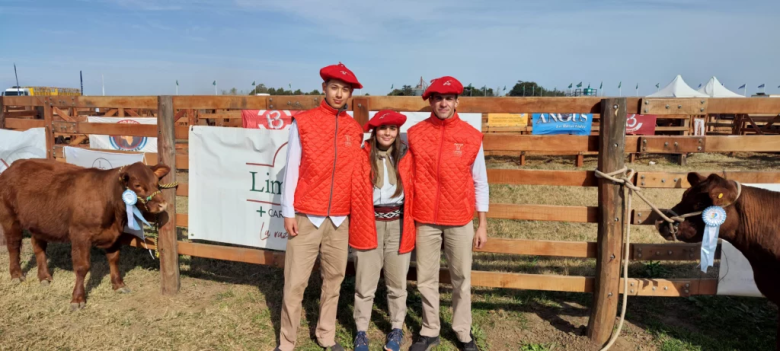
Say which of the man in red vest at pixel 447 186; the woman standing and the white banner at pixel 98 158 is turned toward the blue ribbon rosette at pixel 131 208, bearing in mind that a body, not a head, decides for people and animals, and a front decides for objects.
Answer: the white banner

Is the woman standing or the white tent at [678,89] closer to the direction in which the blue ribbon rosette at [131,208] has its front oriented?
the woman standing

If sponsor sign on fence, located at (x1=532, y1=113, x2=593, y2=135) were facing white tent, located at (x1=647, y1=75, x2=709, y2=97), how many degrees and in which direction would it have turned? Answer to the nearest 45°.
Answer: approximately 180°

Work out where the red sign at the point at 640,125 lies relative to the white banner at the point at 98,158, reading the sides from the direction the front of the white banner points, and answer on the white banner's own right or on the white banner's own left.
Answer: on the white banner's own left

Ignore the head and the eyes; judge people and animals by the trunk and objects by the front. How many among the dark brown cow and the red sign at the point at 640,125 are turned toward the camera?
1

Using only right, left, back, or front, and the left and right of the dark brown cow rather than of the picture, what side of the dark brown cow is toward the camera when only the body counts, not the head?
left

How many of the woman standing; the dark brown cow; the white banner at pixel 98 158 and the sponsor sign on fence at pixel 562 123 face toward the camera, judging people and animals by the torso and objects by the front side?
3

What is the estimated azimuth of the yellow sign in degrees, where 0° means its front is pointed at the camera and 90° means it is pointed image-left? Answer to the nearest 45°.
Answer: approximately 0°

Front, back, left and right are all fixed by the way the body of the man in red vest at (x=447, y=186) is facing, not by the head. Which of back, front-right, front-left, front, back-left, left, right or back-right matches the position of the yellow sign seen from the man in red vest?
back

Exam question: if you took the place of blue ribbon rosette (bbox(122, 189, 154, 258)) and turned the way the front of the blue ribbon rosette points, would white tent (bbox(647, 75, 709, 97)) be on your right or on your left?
on your left
